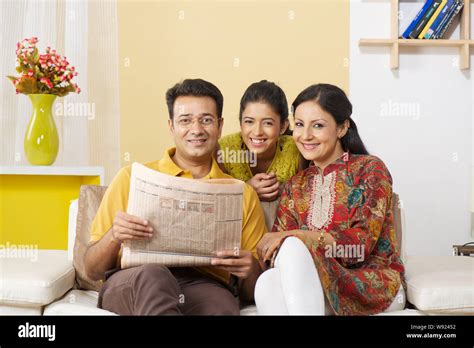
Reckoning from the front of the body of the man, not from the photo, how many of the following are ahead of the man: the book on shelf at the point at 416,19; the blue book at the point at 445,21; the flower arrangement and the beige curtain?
0

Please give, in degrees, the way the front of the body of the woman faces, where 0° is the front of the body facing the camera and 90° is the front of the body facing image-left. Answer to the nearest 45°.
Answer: approximately 45°

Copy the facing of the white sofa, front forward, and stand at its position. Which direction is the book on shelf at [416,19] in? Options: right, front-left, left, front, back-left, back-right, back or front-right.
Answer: back-left

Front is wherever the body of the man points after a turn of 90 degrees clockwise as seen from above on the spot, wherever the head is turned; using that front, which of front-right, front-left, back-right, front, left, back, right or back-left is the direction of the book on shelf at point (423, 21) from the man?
back-right

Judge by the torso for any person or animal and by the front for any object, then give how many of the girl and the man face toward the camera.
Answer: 2

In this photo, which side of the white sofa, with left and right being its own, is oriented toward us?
front

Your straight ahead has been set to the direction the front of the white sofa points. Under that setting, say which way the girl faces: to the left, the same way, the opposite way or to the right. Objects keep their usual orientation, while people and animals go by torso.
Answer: the same way

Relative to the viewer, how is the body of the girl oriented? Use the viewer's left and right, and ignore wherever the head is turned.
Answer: facing the viewer

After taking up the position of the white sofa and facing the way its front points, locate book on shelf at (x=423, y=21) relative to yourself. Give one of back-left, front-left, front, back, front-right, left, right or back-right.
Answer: back-left

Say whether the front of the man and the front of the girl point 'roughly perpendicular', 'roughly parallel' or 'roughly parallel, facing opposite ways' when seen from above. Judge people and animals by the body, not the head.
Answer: roughly parallel

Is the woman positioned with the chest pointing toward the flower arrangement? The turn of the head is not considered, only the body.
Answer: no

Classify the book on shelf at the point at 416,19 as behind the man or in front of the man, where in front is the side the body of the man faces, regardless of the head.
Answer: behind

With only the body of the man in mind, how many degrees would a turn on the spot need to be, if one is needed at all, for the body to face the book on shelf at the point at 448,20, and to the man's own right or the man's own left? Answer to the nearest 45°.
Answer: approximately 135° to the man's own left

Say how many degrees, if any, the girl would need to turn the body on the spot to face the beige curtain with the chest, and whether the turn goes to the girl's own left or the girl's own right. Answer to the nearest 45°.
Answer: approximately 135° to the girl's own right

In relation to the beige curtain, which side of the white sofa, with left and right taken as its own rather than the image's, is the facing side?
back

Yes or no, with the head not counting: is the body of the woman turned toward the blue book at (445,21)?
no

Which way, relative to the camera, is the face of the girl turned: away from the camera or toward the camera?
toward the camera

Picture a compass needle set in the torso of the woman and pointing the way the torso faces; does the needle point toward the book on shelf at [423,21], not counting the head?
no

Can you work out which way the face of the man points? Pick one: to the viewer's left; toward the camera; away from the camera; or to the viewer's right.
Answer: toward the camera
